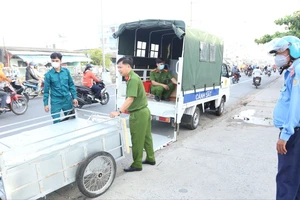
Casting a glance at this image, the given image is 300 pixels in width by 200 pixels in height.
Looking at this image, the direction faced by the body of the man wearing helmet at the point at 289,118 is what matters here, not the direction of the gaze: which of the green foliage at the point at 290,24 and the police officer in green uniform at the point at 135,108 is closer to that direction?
the police officer in green uniform

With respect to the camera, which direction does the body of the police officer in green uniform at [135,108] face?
to the viewer's left

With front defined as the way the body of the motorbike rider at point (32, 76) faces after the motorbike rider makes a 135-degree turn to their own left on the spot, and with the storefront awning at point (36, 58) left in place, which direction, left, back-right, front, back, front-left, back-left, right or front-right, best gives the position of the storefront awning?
front-right

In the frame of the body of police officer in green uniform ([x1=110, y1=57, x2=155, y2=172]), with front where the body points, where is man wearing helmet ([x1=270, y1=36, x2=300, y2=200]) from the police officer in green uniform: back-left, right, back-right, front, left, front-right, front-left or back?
back-left

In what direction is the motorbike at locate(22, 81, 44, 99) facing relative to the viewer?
to the viewer's right

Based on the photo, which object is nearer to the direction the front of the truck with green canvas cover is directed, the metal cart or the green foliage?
the green foliage

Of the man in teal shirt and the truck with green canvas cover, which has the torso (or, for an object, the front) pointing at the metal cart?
the man in teal shirt

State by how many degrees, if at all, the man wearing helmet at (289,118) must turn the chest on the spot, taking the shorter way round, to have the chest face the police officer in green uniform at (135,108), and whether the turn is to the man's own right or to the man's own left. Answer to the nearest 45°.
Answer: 0° — they already face them

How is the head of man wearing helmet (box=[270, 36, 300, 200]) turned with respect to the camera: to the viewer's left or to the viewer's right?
to the viewer's left

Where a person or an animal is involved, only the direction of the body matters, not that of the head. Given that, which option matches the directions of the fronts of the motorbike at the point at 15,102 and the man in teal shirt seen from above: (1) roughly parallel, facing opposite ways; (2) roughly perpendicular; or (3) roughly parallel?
roughly perpendicular

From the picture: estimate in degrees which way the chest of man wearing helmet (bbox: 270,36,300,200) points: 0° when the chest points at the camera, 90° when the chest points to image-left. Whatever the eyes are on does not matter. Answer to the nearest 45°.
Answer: approximately 90°

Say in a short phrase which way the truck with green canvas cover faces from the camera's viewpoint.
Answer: facing away from the viewer and to the right of the viewer

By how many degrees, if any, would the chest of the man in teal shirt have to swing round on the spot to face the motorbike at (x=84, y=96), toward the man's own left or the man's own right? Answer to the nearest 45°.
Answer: approximately 180°
